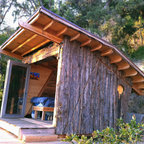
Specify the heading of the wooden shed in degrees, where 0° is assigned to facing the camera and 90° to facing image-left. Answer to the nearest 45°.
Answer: approximately 45°
